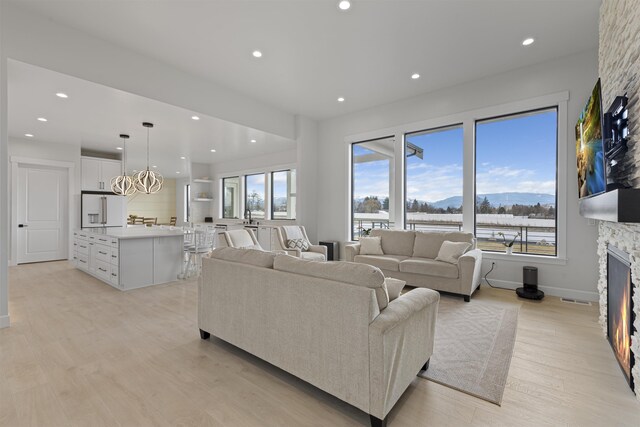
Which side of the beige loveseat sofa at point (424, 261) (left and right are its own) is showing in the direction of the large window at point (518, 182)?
left

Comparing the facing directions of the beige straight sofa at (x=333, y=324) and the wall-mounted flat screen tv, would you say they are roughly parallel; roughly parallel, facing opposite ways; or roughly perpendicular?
roughly perpendicular

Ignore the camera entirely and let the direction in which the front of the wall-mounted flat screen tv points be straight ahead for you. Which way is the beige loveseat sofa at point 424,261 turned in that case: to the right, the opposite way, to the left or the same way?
to the left

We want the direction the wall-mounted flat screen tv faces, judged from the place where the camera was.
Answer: facing to the left of the viewer

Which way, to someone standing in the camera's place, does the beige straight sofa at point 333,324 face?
facing away from the viewer and to the right of the viewer

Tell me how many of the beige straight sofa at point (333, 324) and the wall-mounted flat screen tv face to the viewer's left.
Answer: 1

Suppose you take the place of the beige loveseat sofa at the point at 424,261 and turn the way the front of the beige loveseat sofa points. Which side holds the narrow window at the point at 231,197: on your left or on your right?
on your right

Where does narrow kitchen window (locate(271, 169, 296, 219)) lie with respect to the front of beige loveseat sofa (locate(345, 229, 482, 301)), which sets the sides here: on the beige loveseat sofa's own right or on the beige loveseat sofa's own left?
on the beige loveseat sofa's own right

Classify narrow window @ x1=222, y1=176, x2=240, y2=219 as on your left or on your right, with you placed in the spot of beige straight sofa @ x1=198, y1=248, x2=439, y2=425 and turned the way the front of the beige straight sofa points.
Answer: on your left

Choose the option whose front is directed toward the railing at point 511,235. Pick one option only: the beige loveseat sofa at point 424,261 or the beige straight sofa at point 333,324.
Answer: the beige straight sofa at point 333,324

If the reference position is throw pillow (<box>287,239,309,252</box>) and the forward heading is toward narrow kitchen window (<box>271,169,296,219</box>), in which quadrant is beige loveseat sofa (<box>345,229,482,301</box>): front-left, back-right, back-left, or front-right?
back-right
